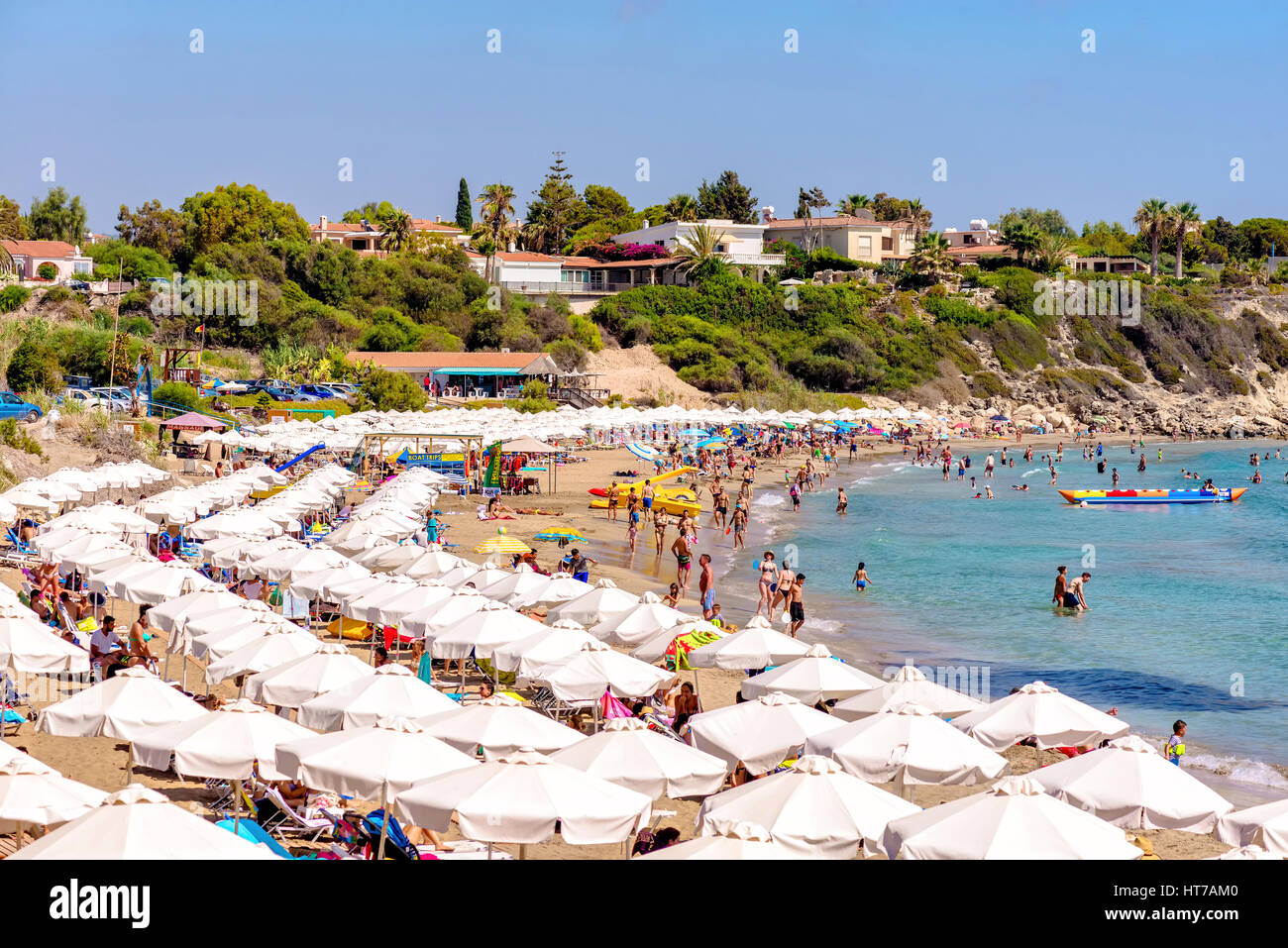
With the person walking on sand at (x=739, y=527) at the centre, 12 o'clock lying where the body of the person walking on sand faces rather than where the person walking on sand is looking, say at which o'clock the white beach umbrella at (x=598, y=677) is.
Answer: The white beach umbrella is roughly at 12 o'clock from the person walking on sand.

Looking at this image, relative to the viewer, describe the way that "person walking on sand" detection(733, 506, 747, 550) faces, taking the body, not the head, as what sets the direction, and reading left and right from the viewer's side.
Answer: facing the viewer

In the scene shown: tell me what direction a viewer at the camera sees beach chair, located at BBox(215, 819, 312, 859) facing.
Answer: facing to the right of the viewer

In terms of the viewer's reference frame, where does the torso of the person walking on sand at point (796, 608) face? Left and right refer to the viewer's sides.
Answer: facing the viewer and to the right of the viewer

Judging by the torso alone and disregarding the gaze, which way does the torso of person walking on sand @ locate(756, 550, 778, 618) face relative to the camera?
toward the camera

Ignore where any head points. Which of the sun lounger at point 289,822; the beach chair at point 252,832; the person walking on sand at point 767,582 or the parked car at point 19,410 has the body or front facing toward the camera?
the person walking on sand

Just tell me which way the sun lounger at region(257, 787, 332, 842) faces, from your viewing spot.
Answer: facing to the right of the viewer
